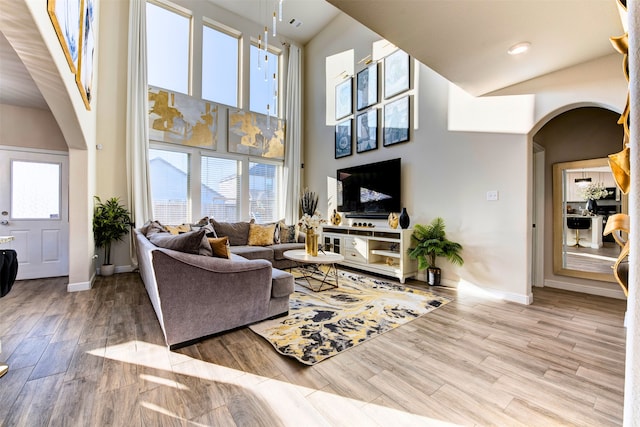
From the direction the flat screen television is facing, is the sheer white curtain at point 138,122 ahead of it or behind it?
ahead

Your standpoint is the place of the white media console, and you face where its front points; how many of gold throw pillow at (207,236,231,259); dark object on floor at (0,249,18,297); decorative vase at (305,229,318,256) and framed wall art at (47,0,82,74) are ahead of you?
4

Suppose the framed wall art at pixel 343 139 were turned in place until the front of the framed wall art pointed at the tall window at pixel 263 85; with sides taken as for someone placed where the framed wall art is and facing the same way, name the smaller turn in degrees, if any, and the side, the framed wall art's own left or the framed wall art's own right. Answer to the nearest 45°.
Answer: approximately 45° to the framed wall art's own right

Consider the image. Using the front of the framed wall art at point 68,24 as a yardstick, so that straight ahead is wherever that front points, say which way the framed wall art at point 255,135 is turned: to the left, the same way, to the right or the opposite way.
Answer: to the right

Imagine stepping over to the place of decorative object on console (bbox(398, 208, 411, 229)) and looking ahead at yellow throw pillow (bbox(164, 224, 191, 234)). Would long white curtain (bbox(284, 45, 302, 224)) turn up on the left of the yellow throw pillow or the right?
right

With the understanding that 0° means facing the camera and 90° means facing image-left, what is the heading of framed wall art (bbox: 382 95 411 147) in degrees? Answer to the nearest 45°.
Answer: approximately 45°

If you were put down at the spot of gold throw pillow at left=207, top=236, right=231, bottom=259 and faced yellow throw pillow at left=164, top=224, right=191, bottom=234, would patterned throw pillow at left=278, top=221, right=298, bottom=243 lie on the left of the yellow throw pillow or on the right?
right

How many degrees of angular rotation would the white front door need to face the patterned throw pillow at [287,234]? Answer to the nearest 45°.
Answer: approximately 45° to its left

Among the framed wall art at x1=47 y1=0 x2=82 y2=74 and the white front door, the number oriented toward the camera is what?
1

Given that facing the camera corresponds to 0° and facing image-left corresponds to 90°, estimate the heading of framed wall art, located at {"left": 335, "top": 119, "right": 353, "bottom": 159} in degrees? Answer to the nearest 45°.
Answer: approximately 45°

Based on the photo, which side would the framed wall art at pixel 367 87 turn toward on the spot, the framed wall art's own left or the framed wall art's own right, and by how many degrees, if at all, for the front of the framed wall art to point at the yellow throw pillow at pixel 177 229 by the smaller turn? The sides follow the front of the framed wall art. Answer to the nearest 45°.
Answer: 0° — it already faces it

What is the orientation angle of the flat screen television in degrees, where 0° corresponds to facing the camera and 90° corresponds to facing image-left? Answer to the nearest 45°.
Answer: approximately 45°

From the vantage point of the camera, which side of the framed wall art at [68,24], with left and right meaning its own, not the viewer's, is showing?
right
